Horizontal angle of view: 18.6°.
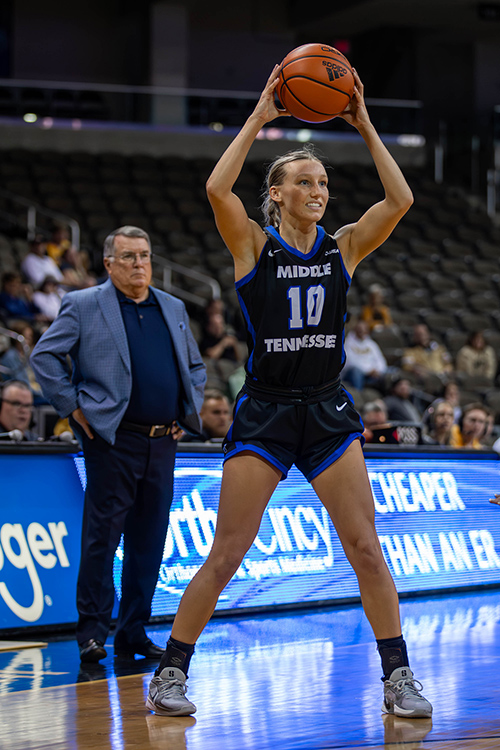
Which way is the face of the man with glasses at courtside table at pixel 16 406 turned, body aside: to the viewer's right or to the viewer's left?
to the viewer's right

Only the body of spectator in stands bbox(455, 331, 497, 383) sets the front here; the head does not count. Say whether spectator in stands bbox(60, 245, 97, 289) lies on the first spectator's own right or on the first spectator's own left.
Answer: on the first spectator's own right

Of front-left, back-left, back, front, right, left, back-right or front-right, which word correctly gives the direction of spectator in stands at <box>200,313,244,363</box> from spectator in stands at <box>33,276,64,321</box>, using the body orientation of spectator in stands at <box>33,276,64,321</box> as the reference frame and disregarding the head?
front-left

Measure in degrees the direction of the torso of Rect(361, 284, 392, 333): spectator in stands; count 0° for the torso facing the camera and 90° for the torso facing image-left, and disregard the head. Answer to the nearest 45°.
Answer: approximately 0°

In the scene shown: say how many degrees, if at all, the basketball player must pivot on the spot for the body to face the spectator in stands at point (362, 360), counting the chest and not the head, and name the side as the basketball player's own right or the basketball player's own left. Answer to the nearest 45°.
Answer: approximately 180°

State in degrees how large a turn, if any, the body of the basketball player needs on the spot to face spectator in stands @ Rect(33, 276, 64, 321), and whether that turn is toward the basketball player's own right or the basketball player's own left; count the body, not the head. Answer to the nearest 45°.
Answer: approximately 180°

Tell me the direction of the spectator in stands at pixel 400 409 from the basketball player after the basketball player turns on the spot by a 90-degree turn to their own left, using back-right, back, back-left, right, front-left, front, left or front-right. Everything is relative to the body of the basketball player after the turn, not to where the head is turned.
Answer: left

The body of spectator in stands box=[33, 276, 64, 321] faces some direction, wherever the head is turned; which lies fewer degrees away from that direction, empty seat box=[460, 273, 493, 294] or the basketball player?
the basketball player

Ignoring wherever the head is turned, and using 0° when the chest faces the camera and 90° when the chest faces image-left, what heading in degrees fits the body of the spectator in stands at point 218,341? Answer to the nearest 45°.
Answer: approximately 0°

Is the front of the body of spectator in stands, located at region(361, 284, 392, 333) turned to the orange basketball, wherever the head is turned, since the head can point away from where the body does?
yes

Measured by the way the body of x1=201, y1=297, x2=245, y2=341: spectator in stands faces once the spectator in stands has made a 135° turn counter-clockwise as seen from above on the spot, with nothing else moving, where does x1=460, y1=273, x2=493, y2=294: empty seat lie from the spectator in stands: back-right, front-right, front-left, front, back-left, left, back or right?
front
